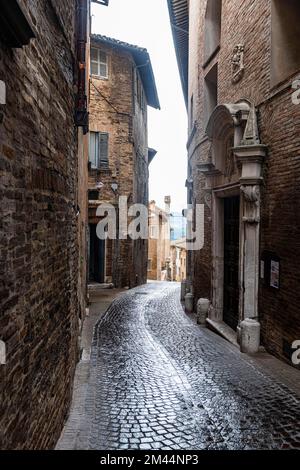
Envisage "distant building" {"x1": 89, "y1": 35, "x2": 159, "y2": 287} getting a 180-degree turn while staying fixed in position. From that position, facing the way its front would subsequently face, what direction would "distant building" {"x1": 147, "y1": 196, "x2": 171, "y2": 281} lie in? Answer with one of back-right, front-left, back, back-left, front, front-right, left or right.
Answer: front

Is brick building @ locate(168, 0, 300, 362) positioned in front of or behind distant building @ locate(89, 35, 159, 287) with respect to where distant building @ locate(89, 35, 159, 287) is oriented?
in front

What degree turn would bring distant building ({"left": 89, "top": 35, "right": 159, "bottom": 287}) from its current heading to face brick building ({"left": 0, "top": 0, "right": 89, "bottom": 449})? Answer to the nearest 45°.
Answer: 0° — it already faces it

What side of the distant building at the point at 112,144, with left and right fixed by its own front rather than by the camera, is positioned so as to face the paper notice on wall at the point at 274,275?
front

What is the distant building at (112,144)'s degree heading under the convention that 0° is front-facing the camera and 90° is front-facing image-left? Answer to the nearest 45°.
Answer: approximately 0°
